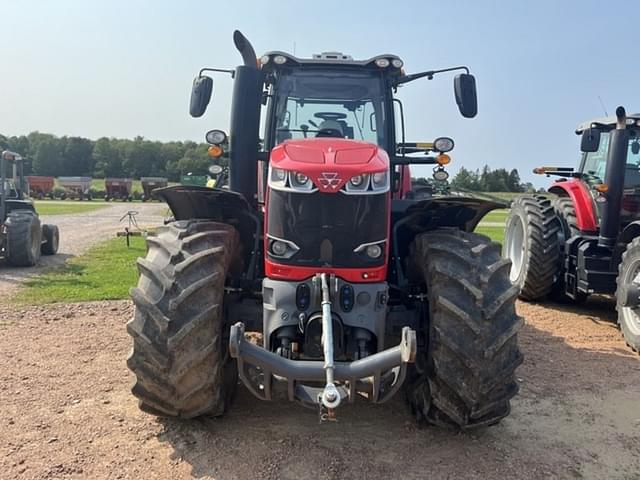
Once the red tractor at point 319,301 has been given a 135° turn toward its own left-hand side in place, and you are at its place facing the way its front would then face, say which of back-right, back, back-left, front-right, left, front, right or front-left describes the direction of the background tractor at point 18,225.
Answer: left

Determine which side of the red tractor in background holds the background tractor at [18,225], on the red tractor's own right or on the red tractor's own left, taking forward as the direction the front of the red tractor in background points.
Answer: on the red tractor's own right

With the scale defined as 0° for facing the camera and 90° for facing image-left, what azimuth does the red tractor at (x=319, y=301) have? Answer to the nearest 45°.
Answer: approximately 0°

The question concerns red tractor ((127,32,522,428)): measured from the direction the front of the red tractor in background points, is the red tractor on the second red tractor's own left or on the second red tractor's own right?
on the second red tractor's own right

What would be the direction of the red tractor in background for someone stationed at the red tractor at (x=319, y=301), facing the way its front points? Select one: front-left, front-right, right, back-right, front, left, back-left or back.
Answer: back-left
